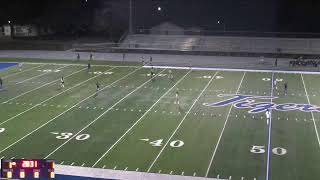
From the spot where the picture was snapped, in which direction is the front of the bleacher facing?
facing the viewer
